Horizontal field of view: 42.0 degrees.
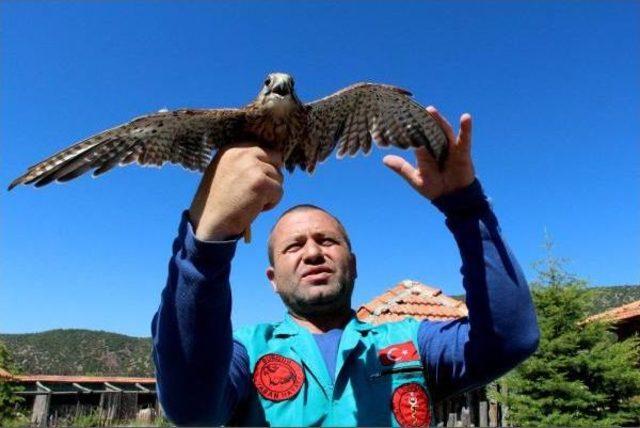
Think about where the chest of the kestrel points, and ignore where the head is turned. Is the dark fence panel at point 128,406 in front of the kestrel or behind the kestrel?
behind

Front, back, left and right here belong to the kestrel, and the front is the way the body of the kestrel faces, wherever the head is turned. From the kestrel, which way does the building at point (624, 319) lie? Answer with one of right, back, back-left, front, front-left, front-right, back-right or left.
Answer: back-left

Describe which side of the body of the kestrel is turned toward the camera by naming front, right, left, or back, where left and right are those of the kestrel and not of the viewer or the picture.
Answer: front

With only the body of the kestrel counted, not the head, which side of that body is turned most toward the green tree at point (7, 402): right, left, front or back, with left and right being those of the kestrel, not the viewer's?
back

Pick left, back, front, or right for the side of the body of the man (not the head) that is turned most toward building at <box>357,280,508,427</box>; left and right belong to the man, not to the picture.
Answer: back

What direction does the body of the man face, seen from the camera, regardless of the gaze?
toward the camera

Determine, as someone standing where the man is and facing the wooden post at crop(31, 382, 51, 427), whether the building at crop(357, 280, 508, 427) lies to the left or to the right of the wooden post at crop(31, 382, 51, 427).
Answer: right
